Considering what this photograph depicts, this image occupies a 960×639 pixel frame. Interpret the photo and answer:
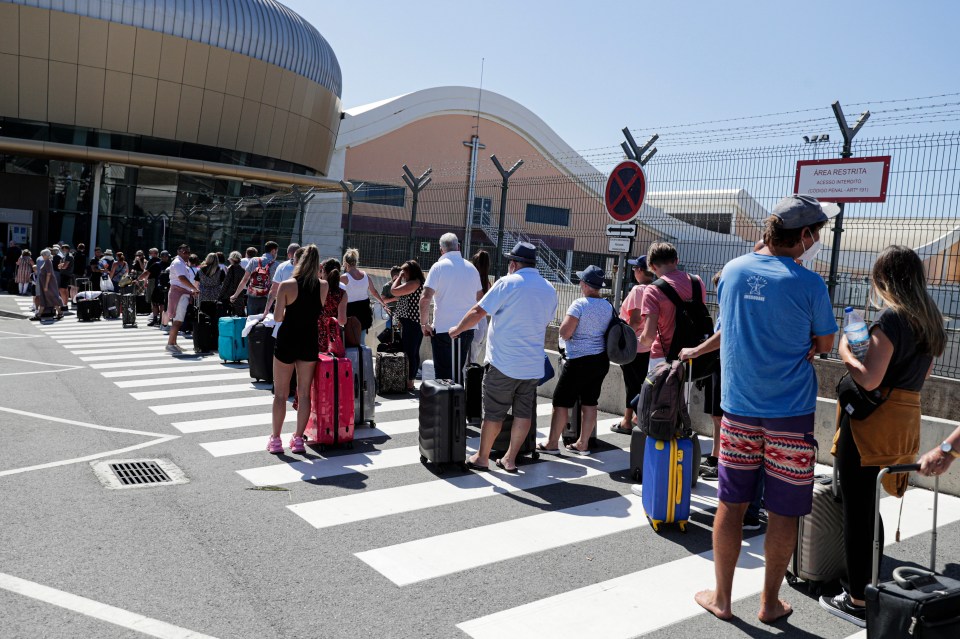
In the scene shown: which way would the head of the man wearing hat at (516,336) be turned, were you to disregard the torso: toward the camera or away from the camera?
away from the camera

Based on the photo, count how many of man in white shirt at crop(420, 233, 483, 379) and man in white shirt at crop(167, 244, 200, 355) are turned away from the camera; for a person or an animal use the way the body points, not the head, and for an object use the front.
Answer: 1

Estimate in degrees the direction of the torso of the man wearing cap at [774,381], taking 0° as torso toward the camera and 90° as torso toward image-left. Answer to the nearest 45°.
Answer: approximately 225°

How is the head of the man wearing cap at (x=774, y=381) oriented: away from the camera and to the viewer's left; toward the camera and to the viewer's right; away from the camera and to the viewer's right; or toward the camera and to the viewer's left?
away from the camera and to the viewer's right

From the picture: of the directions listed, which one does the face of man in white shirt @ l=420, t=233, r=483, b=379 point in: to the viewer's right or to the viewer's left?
to the viewer's left

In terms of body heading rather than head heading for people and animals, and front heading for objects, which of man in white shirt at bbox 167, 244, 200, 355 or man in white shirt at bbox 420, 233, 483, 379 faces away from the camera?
man in white shirt at bbox 420, 233, 483, 379

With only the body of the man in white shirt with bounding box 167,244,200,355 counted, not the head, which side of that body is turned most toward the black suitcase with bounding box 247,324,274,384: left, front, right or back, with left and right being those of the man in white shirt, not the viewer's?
right

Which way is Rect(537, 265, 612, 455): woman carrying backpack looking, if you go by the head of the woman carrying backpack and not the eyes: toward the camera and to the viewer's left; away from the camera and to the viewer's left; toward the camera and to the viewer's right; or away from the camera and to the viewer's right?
away from the camera and to the viewer's left

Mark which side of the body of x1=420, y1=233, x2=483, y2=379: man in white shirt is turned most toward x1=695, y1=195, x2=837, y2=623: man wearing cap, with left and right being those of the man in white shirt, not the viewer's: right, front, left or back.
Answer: back

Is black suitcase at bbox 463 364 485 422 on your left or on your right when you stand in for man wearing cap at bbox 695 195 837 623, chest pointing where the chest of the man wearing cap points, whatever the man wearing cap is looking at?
on your left

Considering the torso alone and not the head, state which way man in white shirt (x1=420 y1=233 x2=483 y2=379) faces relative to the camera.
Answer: away from the camera

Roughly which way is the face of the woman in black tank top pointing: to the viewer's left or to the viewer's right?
to the viewer's left

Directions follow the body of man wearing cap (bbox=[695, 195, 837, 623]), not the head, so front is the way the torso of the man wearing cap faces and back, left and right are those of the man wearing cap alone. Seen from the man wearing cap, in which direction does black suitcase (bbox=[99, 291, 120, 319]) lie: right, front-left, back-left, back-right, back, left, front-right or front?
left
